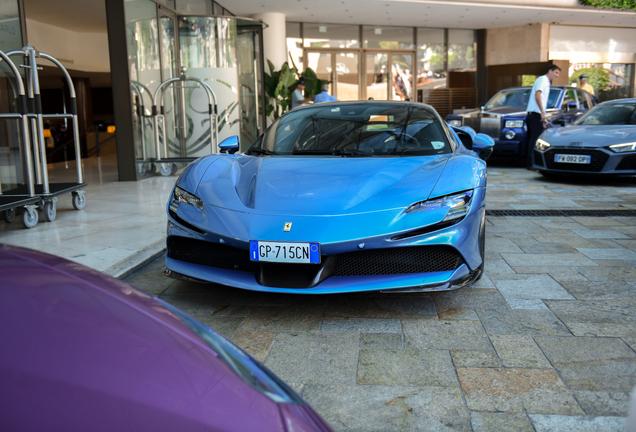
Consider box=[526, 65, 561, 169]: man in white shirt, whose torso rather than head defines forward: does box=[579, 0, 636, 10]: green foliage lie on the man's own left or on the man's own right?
on the man's own left

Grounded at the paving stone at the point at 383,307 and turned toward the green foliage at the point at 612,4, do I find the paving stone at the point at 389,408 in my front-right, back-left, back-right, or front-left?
back-right

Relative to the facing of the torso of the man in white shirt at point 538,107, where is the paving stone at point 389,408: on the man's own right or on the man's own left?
on the man's own right
